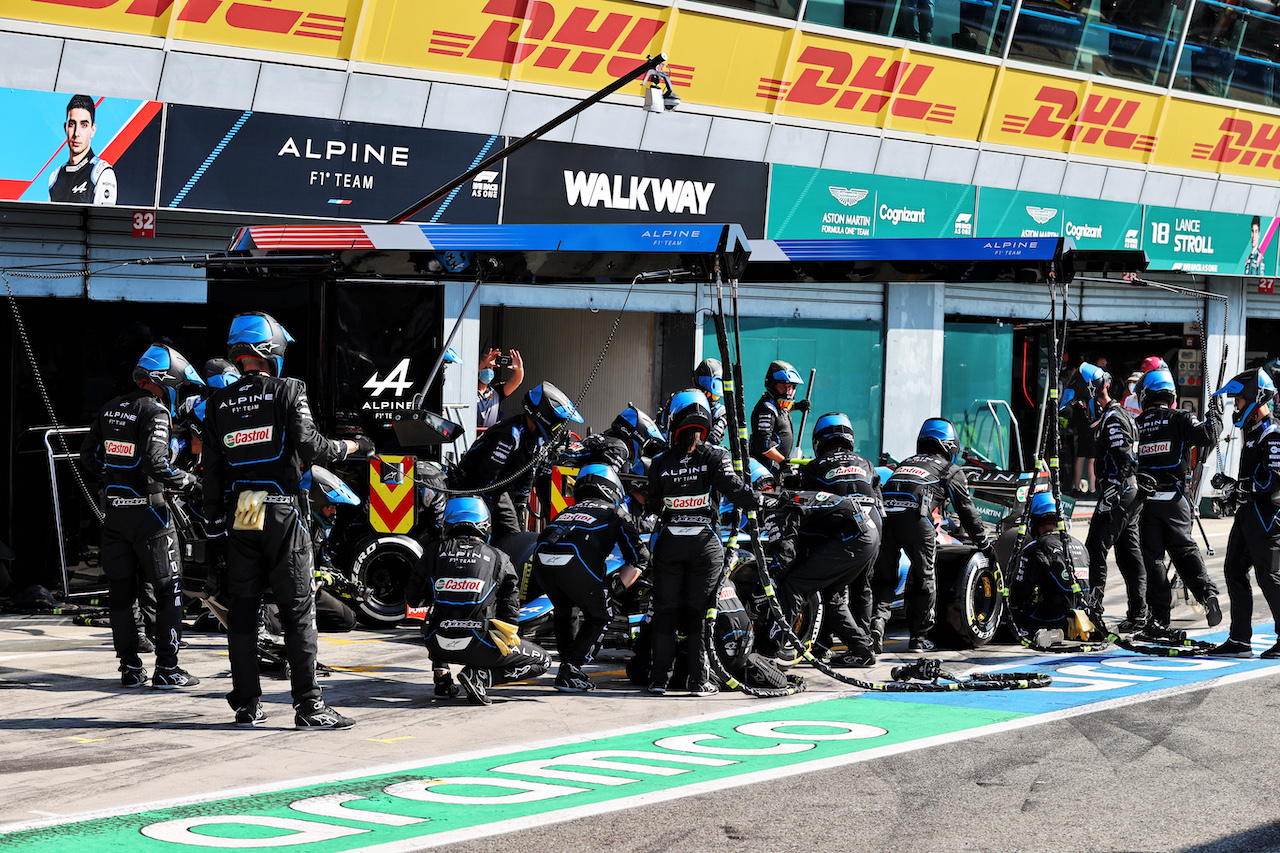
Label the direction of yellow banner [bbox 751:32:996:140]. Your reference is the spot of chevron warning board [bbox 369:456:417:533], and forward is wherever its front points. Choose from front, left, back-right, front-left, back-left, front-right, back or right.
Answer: back-left

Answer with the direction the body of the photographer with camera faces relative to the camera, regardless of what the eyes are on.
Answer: toward the camera

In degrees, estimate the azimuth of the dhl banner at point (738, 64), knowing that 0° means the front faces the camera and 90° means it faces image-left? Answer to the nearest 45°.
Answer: approximately 315°

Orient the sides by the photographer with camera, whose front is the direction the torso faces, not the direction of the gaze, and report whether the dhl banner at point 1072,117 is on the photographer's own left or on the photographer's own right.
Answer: on the photographer's own left

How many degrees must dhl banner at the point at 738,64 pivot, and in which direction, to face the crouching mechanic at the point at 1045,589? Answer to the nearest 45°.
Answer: approximately 45° to its right

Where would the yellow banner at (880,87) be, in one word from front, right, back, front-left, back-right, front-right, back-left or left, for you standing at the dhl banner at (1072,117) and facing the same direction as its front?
right

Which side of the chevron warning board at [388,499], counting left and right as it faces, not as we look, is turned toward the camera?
front

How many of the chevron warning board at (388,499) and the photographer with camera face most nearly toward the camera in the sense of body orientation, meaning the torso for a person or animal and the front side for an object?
2

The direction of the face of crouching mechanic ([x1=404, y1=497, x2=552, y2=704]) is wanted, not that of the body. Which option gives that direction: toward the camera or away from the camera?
away from the camera

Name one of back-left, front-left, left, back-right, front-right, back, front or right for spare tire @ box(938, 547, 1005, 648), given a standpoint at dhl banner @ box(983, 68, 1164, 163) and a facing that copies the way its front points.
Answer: front-right

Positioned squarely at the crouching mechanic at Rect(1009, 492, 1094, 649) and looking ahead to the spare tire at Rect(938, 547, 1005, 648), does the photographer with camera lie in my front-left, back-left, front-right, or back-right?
front-right

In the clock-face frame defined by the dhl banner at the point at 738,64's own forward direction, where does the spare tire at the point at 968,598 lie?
The spare tire is roughly at 1 o'clock from the dhl banner.

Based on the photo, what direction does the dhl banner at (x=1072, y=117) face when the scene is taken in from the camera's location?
facing the viewer and to the right of the viewer

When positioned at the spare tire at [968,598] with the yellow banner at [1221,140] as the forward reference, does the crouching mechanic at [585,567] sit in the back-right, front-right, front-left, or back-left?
back-left
